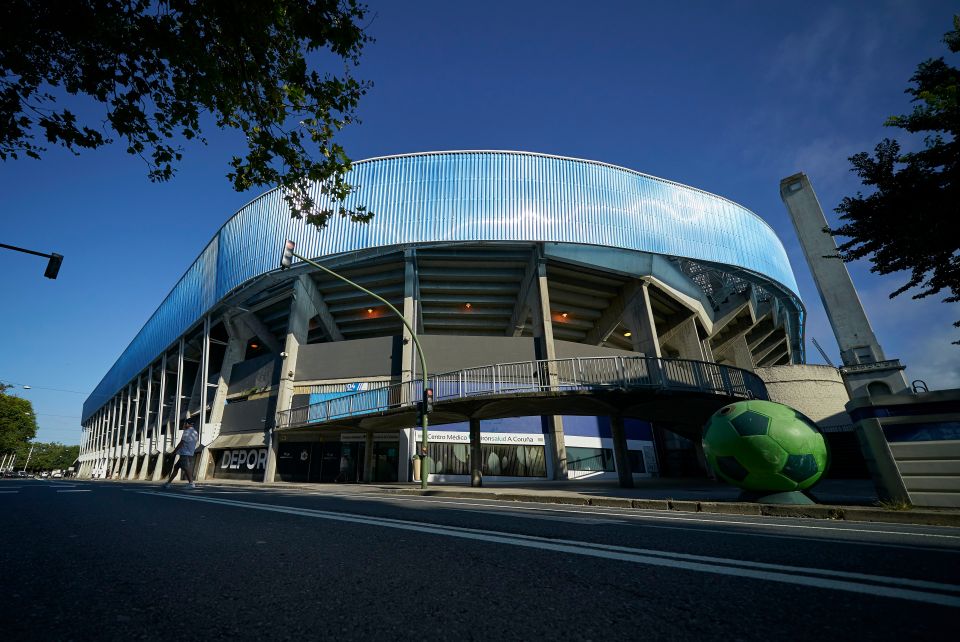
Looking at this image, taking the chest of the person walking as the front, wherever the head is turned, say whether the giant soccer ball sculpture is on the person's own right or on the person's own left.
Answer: on the person's own left

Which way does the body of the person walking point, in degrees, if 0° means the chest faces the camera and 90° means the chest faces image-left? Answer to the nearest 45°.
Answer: approximately 90°

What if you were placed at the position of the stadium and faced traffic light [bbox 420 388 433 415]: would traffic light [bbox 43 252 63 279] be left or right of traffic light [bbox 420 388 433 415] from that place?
right

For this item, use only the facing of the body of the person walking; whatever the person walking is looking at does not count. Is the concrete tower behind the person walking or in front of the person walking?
behind

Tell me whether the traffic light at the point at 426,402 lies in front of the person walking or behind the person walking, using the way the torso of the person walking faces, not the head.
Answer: behind
